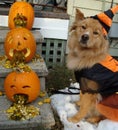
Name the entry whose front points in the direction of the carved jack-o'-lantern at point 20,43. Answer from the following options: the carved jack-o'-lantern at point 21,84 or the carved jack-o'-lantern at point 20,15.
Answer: the carved jack-o'-lantern at point 20,15

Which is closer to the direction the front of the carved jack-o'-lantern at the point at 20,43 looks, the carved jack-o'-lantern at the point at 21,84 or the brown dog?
the carved jack-o'-lantern

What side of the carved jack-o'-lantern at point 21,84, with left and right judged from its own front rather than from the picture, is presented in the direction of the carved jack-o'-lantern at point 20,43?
back

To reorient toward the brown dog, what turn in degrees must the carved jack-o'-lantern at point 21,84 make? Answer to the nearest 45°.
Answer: approximately 90° to its left

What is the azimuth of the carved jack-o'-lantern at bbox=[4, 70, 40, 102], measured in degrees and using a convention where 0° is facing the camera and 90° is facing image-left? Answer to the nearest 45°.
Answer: approximately 0°

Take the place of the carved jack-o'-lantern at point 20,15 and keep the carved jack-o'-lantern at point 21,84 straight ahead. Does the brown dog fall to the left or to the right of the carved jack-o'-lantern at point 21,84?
left

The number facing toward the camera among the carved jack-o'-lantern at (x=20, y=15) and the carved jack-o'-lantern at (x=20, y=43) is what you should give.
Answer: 2

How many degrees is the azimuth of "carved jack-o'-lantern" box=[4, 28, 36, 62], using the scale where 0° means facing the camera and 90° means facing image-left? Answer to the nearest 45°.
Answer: approximately 0°

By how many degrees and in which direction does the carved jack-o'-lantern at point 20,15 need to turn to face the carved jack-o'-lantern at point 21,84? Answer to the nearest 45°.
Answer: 0° — it already faces it

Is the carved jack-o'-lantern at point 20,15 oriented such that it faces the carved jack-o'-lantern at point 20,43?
yes

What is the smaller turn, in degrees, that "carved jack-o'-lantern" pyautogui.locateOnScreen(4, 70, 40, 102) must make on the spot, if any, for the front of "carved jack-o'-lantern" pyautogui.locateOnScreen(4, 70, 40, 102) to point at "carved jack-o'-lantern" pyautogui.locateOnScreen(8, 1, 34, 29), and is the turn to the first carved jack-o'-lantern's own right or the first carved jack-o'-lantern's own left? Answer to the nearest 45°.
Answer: approximately 180°

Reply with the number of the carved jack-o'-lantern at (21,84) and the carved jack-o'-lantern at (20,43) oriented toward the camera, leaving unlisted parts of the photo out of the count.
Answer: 2

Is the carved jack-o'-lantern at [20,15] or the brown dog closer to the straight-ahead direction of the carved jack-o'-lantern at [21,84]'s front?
the brown dog
